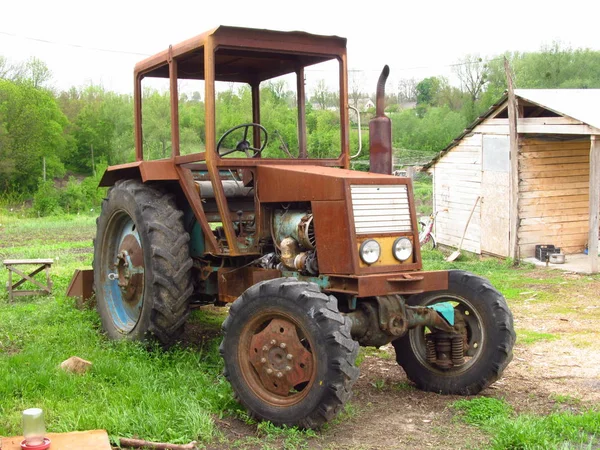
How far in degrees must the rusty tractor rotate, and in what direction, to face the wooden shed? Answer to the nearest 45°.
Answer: approximately 90° to its left

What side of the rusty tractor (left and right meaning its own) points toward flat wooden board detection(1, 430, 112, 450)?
right

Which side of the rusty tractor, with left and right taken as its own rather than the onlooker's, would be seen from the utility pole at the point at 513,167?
left

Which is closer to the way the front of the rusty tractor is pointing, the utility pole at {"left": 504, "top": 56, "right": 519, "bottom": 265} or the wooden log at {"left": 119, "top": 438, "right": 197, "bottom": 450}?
the wooden log

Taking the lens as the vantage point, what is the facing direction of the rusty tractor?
facing the viewer and to the right of the viewer

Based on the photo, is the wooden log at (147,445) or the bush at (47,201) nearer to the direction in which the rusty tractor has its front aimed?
the wooden log

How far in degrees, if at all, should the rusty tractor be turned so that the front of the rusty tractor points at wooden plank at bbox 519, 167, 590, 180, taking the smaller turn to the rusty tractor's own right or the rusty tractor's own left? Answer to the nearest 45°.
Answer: approximately 90° to the rusty tractor's own left

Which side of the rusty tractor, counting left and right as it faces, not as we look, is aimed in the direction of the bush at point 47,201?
back

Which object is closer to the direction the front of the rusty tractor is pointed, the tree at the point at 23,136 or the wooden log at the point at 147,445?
the wooden log

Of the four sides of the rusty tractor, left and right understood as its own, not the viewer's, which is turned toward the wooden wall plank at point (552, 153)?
left

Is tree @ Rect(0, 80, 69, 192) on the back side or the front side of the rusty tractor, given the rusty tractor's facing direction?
on the back side

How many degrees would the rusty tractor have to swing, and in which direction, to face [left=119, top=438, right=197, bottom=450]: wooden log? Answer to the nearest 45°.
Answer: approximately 90° to its right
